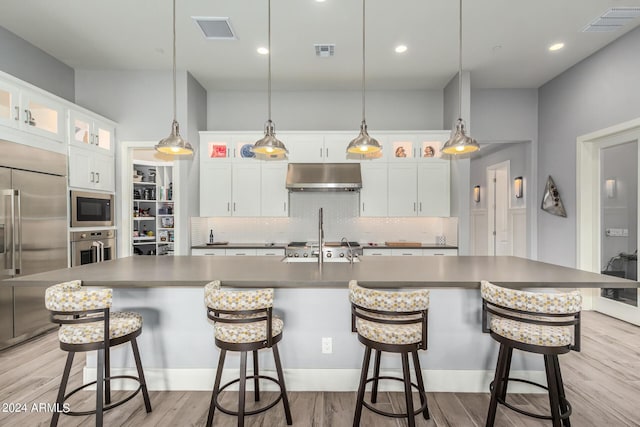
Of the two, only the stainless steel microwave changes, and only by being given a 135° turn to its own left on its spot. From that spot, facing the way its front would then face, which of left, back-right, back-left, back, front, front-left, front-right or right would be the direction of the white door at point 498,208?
right

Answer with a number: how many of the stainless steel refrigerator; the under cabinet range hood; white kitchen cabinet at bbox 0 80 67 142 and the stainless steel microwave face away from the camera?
0

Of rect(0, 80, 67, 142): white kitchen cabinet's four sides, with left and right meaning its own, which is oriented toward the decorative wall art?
front

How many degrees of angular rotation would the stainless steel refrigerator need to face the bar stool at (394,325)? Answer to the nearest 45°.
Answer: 0° — it already faces it

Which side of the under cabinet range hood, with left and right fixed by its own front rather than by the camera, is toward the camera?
front

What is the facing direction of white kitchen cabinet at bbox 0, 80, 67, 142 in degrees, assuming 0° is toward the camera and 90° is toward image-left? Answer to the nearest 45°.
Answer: approximately 315°

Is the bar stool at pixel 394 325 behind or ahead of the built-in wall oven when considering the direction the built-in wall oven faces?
ahead

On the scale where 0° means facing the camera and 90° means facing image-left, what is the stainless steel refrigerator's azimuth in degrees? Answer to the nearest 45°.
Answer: approximately 315°

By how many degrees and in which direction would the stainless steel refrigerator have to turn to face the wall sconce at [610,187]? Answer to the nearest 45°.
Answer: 0° — it already faces it

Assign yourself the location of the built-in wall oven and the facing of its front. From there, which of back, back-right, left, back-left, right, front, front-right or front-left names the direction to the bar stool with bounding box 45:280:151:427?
front-right

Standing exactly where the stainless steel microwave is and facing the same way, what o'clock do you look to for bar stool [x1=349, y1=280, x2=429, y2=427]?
The bar stool is roughly at 1 o'clock from the stainless steel microwave.

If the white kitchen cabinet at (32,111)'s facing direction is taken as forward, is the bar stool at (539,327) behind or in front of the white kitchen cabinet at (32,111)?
in front

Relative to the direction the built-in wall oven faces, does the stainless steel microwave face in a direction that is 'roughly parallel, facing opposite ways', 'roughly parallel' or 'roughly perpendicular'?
roughly parallel

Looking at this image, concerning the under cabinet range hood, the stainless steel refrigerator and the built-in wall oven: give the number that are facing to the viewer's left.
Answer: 0

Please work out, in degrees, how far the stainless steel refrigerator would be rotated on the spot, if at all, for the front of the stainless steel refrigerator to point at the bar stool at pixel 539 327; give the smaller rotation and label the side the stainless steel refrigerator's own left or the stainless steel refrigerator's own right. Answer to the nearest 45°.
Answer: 0° — it already faces it
